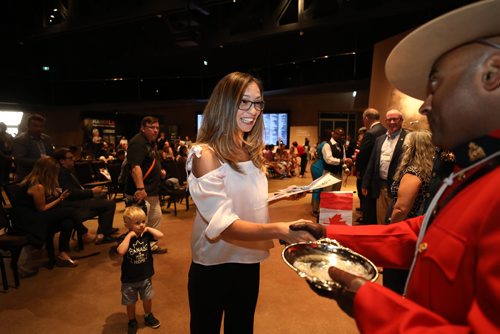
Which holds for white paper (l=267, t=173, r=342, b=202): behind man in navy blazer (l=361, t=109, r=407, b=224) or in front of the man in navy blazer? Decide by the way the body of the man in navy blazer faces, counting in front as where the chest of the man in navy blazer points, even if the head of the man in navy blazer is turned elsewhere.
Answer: in front

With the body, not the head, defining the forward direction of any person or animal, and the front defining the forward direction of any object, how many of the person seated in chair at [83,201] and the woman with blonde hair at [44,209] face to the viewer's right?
2

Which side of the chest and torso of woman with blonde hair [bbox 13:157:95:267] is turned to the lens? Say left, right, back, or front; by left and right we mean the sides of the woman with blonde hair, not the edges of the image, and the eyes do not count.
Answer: right

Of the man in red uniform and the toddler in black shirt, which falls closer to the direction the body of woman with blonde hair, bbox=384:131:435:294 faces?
the toddler in black shirt

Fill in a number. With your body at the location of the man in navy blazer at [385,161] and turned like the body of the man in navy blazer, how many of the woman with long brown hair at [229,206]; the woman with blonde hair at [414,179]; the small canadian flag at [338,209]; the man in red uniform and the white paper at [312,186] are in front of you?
5

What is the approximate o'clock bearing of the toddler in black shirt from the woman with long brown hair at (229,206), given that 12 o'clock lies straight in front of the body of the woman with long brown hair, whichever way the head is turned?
The toddler in black shirt is roughly at 6 o'clock from the woman with long brown hair.

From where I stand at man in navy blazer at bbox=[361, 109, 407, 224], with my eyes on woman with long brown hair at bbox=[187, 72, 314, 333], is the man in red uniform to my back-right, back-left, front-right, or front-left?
front-left

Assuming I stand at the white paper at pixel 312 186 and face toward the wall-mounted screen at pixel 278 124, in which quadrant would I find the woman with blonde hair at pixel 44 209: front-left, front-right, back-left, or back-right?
front-left

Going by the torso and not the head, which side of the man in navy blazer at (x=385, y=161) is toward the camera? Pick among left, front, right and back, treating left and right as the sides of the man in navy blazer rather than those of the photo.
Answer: front

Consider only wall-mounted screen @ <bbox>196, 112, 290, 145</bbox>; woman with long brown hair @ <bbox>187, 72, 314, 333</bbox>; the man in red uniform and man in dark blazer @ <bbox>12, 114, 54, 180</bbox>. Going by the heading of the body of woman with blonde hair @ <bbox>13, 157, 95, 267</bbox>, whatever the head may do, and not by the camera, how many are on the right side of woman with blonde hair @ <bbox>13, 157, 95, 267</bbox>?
2

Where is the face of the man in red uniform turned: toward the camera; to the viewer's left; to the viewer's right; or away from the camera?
to the viewer's left

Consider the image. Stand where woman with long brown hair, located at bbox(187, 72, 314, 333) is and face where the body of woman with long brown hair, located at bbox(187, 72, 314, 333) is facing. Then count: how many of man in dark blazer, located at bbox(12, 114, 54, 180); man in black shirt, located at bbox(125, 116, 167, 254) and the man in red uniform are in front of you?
1
